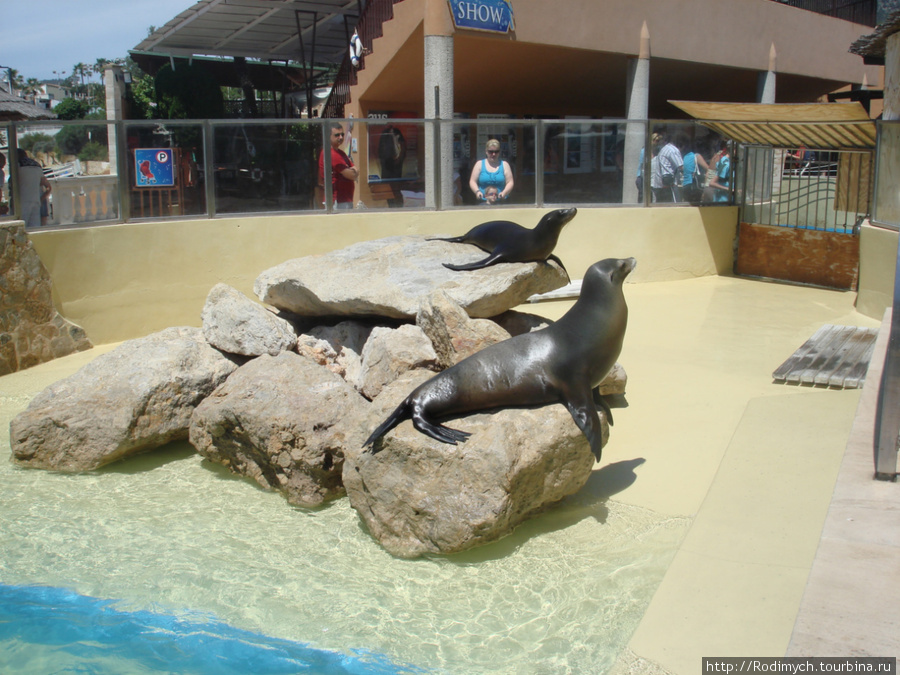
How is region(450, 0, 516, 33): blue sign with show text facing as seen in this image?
toward the camera

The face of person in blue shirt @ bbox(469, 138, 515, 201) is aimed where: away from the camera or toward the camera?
toward the camera

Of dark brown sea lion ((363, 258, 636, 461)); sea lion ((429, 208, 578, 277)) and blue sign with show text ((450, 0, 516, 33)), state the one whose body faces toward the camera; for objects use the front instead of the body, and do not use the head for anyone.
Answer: the blue sign with show text

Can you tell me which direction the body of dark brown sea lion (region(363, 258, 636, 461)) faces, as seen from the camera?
to the viewer's right

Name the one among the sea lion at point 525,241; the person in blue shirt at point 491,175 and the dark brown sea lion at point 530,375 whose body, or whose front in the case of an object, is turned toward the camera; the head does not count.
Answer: the person in blue shirt

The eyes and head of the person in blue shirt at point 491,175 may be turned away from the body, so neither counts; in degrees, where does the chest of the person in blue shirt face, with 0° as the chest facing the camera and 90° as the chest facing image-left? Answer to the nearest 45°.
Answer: approximately 0°

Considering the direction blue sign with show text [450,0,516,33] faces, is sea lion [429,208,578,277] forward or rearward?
forward

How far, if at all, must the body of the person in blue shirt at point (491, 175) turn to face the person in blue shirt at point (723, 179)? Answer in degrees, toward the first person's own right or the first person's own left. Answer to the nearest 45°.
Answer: approximately 135° to the first person's own left

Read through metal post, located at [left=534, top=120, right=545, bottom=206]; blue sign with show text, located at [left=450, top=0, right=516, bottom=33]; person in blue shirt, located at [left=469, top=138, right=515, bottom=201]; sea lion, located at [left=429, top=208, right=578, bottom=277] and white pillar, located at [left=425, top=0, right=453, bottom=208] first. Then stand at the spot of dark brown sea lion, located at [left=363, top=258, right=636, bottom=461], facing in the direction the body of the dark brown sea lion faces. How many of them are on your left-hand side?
5

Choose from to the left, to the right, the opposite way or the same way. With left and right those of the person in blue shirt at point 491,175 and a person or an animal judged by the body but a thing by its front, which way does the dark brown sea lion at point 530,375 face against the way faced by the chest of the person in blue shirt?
to the left

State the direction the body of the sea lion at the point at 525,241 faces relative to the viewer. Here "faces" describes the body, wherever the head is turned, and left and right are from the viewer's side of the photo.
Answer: facing to the right of the viewer

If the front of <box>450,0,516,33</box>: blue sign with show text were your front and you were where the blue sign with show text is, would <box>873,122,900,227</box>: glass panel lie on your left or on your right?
on your left

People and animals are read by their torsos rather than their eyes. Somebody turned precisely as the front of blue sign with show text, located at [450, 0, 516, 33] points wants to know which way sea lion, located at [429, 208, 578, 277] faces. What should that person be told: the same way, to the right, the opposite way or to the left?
to the left

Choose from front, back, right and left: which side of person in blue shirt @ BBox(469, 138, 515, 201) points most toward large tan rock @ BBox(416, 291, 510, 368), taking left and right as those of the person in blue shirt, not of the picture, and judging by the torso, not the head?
front

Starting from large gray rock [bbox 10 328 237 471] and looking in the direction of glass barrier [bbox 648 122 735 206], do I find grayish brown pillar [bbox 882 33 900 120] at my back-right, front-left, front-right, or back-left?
front-right

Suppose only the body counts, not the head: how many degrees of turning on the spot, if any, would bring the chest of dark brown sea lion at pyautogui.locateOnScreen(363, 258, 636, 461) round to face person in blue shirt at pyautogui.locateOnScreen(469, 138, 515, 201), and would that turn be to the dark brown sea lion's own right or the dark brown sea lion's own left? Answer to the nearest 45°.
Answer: approximately 90° to the dark brown sea lion's own left
